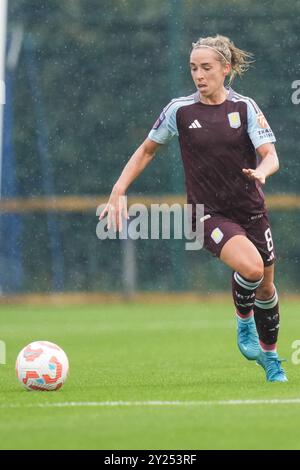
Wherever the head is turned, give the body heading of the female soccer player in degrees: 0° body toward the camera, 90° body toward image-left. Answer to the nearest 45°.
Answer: approximately 0°
